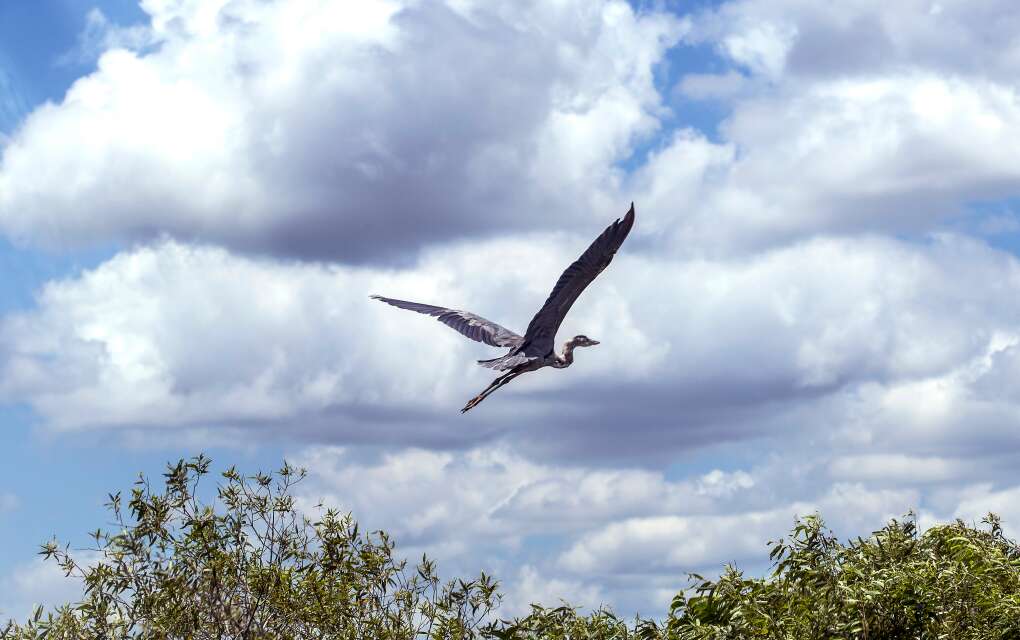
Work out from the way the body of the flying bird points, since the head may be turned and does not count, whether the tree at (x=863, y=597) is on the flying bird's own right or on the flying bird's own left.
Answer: on the flying bird's own right

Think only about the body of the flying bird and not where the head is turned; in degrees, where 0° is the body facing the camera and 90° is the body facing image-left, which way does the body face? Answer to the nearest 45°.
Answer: approximately 225°
